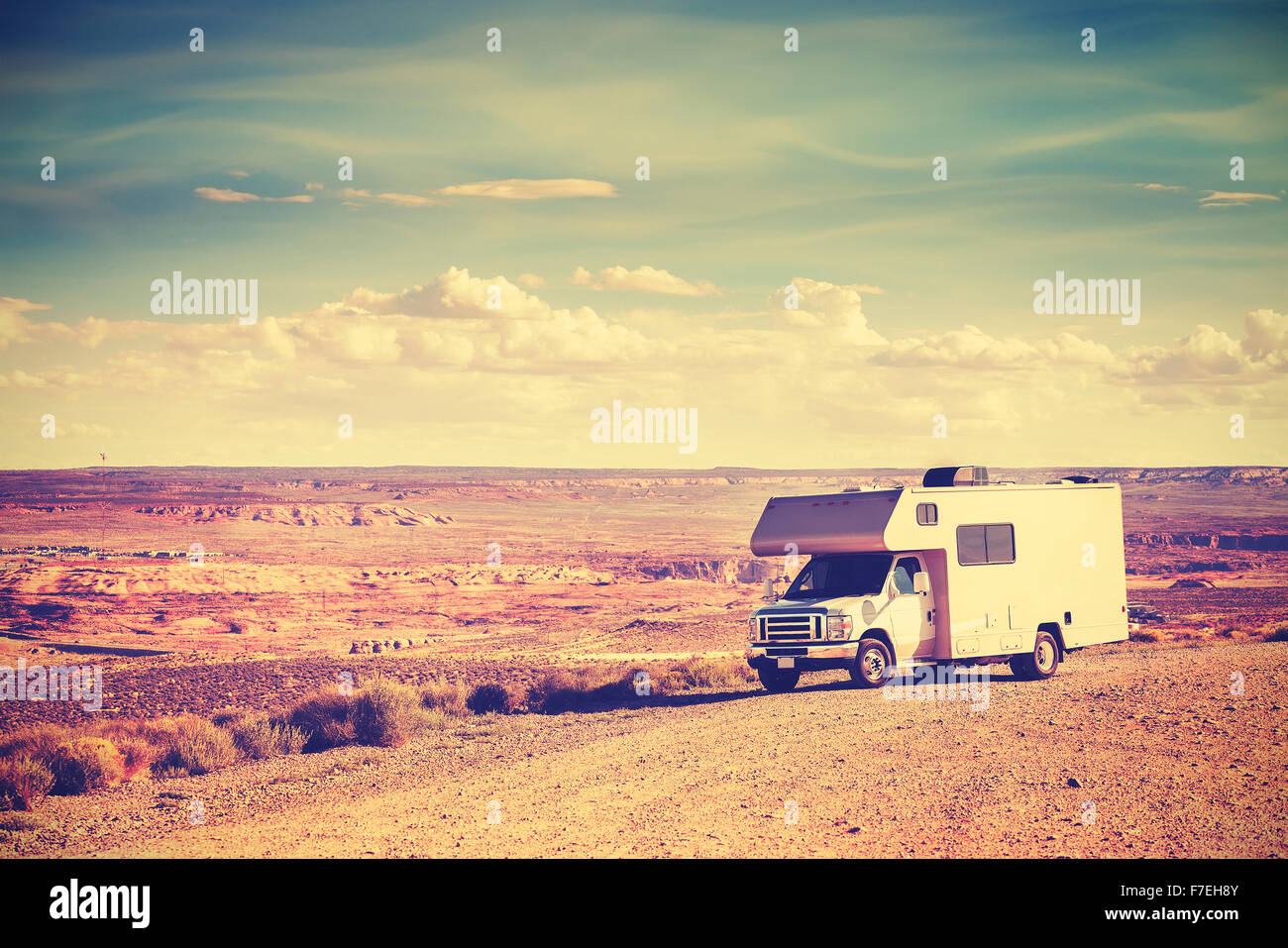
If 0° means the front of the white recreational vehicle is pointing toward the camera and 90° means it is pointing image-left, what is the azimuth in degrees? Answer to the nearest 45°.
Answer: approximately 45°

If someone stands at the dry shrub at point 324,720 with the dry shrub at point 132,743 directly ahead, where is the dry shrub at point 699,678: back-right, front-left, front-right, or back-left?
back-left

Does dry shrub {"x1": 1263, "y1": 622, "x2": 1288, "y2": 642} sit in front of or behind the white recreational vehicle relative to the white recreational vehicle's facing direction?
behind

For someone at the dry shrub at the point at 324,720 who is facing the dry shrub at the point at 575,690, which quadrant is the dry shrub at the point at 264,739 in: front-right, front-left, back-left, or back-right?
back-right

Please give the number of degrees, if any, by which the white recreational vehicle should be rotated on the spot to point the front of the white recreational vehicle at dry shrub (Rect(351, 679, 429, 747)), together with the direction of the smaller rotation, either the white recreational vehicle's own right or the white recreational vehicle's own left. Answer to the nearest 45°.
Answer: approximately 45° to the white recreational vehicle's own right

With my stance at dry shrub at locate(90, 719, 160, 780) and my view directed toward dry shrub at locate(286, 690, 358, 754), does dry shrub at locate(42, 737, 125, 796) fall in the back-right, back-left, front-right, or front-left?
back-right

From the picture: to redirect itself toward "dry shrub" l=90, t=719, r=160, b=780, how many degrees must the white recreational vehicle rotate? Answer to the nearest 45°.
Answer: approximately 45° to its right

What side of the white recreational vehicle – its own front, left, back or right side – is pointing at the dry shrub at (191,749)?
front
